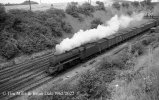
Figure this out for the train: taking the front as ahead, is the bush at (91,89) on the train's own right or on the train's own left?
on the train's own left

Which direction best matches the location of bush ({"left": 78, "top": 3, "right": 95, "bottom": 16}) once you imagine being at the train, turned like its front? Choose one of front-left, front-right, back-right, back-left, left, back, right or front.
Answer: back-right

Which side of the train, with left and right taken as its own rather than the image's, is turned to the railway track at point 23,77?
front

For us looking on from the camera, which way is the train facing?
facing the viewer and to the left of the viewer

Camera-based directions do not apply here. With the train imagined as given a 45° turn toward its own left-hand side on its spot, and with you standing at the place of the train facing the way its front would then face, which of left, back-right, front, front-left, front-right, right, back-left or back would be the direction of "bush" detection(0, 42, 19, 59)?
right

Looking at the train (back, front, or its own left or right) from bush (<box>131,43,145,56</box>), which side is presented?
left
